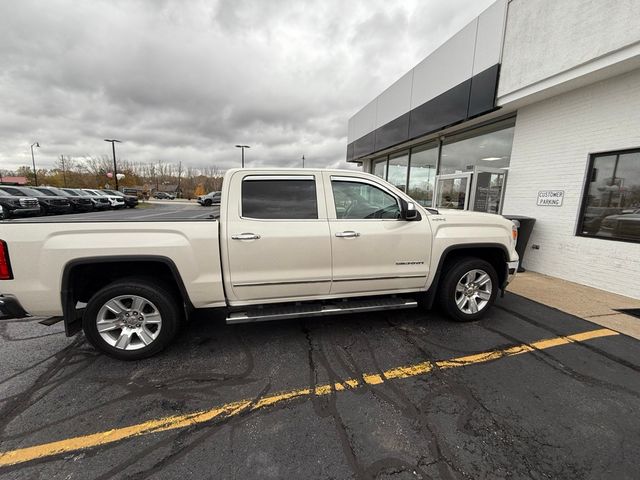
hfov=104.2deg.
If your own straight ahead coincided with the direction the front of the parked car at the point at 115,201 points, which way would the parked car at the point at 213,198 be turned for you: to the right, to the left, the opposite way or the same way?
to the right

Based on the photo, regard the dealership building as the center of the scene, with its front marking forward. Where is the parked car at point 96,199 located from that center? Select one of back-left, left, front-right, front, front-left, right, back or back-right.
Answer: front-right

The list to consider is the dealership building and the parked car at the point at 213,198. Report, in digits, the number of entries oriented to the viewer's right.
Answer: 0

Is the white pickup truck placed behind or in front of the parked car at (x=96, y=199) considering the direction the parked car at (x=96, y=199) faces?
in front

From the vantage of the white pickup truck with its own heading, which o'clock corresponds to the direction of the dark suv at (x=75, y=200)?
The dark suv is roughly at 8 o'clock from the white pickup truck.

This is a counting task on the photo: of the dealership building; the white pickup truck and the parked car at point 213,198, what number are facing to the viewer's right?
1

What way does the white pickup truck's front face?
to the viewer's right

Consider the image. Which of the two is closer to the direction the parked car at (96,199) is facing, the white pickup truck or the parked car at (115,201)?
the white pickup truck
